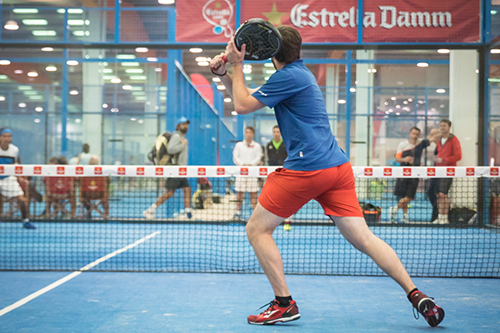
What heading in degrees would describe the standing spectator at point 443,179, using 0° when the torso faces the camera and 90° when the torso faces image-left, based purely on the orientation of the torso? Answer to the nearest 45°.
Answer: approximately 45°

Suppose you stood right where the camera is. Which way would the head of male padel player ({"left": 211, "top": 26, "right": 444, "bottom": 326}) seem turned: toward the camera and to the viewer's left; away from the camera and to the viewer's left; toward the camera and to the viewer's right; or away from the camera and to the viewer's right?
away from the camera and to the viewer's left

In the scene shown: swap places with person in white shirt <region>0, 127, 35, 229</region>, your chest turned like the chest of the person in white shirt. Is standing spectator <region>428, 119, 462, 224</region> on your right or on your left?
on your left

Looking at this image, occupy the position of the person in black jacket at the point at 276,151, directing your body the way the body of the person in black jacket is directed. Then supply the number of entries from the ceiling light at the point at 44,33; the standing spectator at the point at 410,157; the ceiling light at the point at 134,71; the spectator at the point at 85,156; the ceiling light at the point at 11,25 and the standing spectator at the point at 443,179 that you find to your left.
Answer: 2

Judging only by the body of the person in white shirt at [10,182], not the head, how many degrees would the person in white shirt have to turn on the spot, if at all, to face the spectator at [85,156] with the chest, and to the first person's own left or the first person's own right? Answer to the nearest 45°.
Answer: approximately 135° to the first person's own left

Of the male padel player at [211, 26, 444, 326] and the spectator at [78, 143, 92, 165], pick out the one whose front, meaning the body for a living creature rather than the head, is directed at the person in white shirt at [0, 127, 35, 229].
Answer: the male padel player
